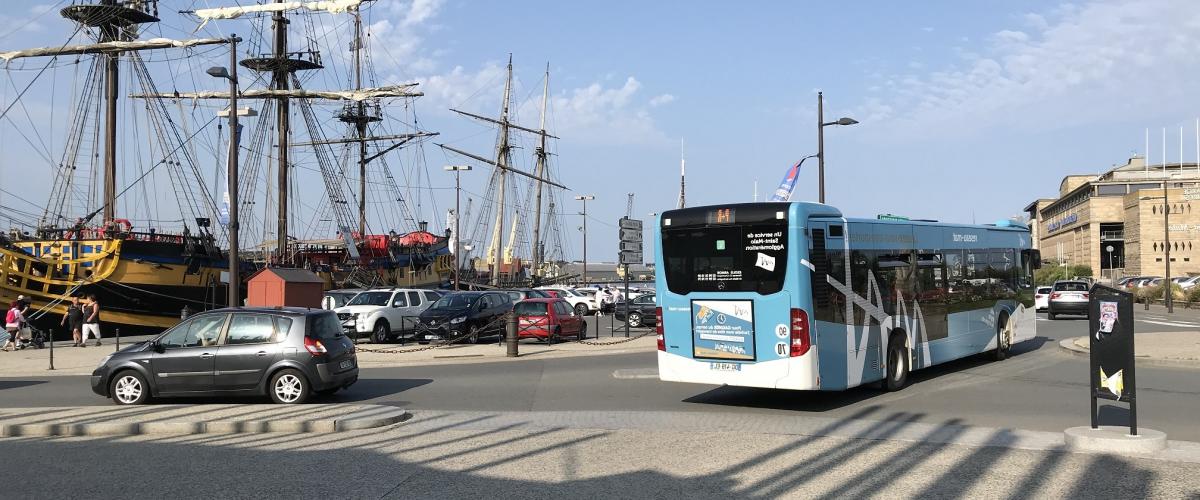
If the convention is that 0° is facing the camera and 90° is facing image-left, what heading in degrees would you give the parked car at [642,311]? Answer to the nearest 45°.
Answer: approximately 45°

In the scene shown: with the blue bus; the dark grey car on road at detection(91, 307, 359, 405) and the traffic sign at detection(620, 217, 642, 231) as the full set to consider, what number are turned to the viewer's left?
1

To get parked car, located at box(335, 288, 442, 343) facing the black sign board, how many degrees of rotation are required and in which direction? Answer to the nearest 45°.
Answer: approximately 45° to its left

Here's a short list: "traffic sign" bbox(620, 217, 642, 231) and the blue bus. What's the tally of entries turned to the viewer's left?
0

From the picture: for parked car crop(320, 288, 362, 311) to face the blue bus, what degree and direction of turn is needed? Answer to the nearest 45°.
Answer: approximately 45° to its left

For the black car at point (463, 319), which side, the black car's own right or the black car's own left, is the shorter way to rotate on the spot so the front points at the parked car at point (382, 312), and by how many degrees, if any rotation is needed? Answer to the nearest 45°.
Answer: approximately 90° to the black car's own right

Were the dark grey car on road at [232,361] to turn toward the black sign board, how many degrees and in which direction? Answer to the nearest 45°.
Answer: approximately 135° to its left

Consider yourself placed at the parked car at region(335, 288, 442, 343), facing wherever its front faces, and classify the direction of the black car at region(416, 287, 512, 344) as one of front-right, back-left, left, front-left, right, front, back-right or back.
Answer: left

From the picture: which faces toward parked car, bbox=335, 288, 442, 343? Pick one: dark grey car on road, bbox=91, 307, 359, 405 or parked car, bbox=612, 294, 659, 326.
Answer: parked car, bbox=612, 294, 659, 326

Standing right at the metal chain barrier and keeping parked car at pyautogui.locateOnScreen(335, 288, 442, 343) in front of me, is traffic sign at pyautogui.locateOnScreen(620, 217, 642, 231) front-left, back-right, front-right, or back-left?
front-right

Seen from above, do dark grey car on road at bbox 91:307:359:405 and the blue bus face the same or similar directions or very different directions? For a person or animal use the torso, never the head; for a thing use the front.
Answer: very different directions

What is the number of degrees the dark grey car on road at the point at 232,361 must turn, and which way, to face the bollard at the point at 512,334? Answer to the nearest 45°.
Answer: approximately 135° to its right
